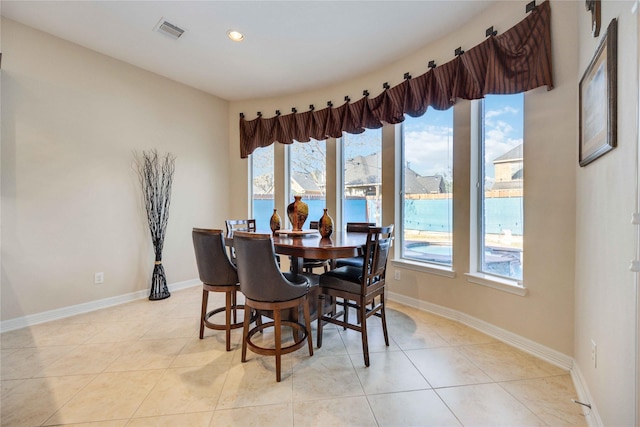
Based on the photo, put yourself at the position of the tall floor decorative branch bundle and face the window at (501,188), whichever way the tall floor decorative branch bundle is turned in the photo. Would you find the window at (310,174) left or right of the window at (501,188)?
left

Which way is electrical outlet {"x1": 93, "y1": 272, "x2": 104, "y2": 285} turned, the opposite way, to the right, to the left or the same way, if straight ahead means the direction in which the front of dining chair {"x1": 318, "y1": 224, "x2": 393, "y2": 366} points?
the opposite way

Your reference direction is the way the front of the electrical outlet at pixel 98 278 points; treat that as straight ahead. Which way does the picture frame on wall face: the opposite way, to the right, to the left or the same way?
the opposite way

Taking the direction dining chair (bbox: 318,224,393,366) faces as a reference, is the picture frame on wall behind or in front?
behind

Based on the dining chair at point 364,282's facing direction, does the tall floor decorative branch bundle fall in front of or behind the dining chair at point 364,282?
in front

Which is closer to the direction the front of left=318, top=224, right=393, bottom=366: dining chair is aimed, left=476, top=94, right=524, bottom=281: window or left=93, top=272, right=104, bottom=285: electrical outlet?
the electrical outlet

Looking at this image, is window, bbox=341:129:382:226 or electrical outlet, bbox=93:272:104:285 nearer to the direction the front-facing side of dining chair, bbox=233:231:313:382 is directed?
the window

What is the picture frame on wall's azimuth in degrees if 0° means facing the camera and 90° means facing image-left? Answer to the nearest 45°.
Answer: approximately 90°

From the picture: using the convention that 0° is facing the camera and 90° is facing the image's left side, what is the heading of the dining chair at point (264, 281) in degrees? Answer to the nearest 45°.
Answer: approximately 225°

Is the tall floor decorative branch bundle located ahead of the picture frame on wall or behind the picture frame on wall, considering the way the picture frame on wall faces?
ahead
